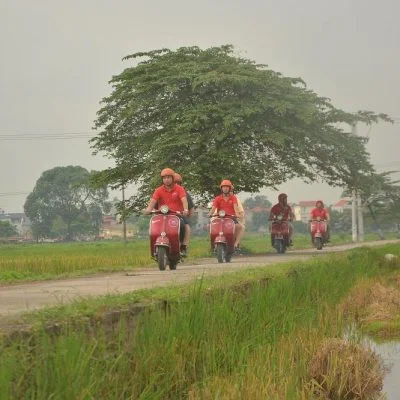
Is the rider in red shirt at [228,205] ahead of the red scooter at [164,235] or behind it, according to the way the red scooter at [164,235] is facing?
behind

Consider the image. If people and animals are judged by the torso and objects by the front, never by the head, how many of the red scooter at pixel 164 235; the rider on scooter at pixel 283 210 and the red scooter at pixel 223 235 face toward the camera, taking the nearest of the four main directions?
3

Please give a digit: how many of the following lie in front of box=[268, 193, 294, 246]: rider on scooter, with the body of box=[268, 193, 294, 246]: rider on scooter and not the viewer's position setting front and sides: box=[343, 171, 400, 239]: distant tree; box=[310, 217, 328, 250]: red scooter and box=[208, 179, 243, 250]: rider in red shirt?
1

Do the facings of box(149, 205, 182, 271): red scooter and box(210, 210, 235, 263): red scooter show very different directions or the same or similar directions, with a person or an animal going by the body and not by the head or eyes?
same or similar directions

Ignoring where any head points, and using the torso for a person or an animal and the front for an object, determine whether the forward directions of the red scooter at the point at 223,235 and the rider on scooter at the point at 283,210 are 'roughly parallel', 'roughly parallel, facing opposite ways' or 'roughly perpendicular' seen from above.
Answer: roughly parallel

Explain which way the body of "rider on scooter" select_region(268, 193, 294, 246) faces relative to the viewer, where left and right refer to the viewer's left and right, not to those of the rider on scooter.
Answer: facing the viewer

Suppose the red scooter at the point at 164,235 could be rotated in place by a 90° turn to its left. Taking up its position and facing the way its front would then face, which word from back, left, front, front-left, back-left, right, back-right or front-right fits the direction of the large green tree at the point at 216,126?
left

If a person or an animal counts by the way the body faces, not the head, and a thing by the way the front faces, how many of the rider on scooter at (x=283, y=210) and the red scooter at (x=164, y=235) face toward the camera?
2

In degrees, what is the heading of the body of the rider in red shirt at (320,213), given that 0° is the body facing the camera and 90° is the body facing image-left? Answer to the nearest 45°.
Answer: approximately 0°

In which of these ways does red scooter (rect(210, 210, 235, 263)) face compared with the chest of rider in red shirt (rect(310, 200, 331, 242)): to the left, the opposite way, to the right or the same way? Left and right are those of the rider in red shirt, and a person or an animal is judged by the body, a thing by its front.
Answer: the same way

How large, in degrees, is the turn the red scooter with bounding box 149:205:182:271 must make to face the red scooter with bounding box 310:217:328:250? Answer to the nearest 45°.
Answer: approximately 135° to its left

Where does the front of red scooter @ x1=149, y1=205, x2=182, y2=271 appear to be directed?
toward the camera

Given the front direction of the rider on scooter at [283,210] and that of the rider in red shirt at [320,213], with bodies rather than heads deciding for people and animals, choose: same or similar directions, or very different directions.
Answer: same or similar directions
